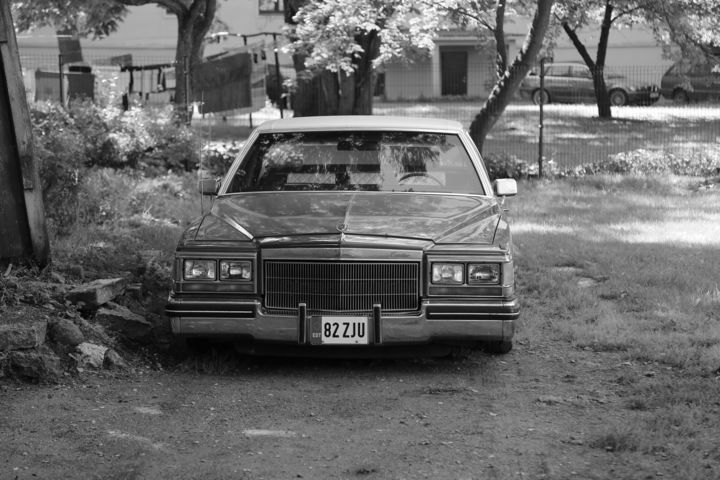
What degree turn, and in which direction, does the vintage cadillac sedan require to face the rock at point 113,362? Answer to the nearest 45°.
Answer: approximately 90° to its right

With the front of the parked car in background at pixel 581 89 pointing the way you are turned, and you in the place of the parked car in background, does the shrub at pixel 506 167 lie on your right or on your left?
on your right

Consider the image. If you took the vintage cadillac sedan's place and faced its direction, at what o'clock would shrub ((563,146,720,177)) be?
The shrub is roughly at 7 o'clock from the vintage cadillac sedan.

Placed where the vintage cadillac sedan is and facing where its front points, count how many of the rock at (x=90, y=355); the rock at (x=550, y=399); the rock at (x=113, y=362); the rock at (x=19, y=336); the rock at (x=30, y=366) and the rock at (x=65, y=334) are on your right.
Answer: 5

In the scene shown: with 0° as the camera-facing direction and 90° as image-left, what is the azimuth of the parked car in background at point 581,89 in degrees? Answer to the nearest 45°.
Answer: approximately 315°

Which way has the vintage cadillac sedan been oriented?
toward the camera

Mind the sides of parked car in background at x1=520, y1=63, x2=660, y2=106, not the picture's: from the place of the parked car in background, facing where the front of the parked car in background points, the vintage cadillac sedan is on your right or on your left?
on your right

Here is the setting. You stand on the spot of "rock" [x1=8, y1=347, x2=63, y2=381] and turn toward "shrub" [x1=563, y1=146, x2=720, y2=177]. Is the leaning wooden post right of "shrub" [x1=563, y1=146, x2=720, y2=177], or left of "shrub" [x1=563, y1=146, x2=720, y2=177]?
left

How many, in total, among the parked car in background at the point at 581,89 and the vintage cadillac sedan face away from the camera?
0

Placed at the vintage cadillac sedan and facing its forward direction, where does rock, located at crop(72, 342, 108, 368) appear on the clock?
The rock is roughly at 1 o'clock from the vintage cadillac sedan.

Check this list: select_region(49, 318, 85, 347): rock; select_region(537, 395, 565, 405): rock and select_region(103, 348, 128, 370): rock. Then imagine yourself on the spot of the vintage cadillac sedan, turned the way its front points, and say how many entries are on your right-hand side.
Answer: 2

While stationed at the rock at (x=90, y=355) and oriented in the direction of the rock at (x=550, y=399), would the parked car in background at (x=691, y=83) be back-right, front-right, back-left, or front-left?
front-left
